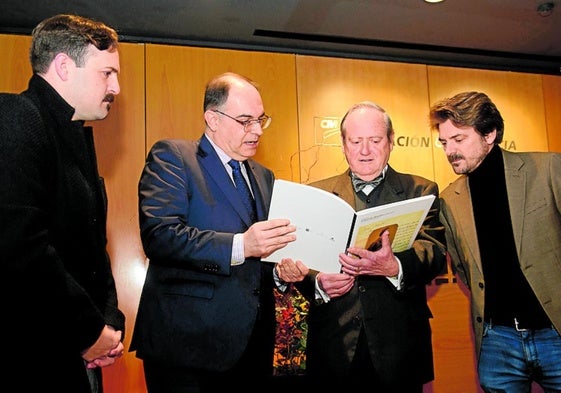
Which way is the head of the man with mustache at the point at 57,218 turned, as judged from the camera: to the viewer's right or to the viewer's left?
to the viewer's right

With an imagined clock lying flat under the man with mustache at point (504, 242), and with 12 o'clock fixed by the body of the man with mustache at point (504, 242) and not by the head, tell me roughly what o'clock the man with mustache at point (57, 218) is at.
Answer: the man with mustache at point (57, 218) is roughly at 12 o'clock from the man with mustache at point (504, 242).

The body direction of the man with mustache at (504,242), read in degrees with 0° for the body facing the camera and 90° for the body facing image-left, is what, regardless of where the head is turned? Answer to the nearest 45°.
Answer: approximately 45°

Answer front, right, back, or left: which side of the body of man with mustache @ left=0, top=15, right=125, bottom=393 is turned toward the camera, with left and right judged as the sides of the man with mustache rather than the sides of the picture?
right

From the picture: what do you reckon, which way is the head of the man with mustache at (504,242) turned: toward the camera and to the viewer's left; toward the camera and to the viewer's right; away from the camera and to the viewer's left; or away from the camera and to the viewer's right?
toward the camera and to the viewer's left

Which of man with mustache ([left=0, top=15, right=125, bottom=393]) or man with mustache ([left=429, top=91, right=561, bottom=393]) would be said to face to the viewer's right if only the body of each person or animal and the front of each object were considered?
man with mustache ([left=0, top=15, right=125, bottom=393])

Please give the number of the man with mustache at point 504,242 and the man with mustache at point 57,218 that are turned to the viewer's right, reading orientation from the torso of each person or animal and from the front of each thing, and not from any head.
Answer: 1

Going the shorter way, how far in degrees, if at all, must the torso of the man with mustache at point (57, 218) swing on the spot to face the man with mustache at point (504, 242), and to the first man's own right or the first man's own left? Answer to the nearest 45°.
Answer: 0° — they already face them

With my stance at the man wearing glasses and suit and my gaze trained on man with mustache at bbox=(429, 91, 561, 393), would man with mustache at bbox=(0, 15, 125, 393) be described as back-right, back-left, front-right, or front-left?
back-right

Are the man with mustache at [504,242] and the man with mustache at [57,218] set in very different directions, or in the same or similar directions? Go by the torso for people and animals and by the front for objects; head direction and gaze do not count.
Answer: very different directions

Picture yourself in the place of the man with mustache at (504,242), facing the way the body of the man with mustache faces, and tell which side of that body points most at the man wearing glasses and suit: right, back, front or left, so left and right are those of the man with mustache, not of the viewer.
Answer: front
